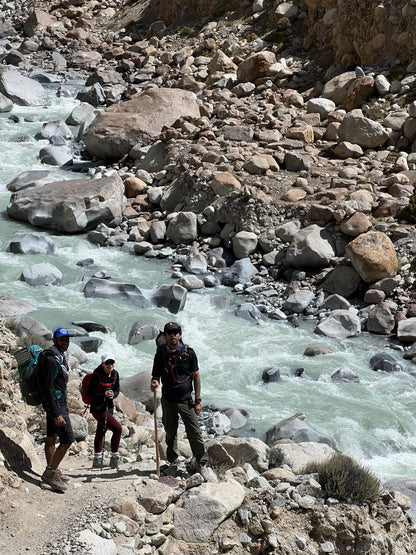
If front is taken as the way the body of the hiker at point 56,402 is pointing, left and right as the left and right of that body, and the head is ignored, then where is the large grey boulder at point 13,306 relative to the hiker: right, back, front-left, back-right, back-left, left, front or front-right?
back-left

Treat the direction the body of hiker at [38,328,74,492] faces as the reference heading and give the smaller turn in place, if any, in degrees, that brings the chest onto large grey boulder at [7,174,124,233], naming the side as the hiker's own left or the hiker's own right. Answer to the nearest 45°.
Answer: approximately 135° to the hiker's own left

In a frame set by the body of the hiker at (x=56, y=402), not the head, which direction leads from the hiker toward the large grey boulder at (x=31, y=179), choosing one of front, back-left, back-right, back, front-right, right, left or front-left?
back-left

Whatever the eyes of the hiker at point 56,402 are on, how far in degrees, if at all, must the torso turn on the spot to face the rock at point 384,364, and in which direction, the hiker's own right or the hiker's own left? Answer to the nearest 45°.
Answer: approximately 90° to the hiker's own left

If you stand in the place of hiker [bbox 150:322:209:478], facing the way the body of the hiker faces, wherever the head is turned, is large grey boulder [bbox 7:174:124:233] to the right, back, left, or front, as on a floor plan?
back

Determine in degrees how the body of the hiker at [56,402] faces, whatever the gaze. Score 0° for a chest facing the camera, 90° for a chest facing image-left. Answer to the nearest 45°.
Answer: approximately 315°

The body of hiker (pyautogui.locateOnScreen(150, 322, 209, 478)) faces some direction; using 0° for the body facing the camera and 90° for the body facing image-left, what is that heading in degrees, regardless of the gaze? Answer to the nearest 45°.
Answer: approximately 0°

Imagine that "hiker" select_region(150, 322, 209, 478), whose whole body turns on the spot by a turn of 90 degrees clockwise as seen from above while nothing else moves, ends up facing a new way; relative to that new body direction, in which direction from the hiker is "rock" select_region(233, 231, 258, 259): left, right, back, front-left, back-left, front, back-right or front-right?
right

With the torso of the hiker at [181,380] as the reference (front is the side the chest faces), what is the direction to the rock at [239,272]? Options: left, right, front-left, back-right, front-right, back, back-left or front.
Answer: back

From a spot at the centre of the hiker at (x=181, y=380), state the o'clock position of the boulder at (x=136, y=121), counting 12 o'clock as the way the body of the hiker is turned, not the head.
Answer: The boulder is roughly at 6 o'clock from the hiker.
